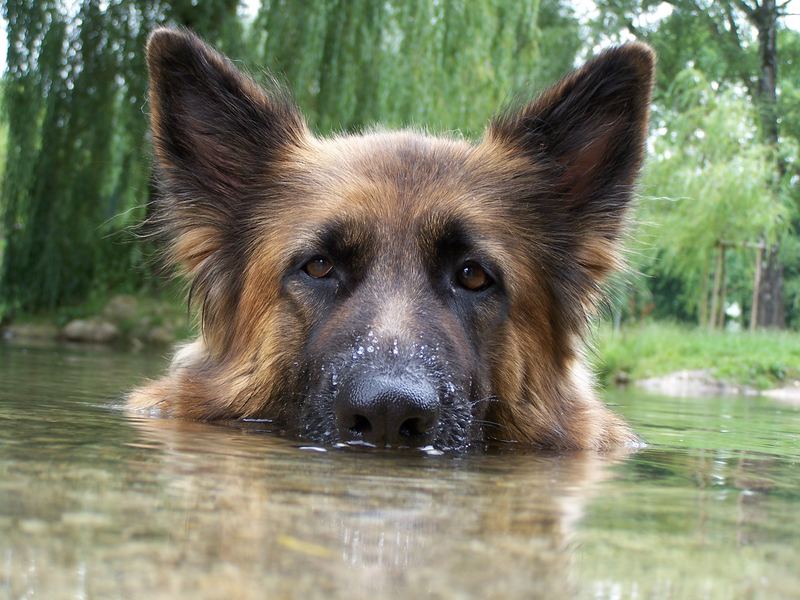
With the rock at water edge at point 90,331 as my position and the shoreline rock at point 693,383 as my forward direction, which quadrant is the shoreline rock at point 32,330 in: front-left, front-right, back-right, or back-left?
back-right

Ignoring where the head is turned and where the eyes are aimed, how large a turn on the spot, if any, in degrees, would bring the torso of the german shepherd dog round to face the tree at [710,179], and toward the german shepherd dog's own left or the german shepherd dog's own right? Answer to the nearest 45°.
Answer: approximately 180°

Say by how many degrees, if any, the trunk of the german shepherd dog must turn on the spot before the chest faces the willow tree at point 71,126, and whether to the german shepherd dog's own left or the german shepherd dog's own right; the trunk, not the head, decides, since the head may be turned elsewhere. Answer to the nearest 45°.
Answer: approximately 135° to the german shepherd dog's own right

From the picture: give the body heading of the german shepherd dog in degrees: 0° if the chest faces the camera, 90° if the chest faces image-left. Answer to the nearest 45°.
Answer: approximately 0°

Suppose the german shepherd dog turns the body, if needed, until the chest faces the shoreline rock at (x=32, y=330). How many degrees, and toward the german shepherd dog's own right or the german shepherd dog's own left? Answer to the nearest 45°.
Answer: approximately 135° to the german shepherd dog's own right

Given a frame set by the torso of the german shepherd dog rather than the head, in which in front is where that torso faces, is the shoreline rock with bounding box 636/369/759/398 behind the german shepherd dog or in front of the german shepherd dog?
behind

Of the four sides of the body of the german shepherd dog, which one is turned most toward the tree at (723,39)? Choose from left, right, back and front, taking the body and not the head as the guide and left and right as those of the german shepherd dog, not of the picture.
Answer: back

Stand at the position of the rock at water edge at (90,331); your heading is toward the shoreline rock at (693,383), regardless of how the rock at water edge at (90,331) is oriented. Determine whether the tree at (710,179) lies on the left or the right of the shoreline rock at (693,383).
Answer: left

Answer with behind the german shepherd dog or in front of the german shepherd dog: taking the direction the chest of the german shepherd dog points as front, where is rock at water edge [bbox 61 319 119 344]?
behind
